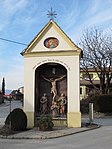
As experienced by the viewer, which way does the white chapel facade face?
facing the viewer
